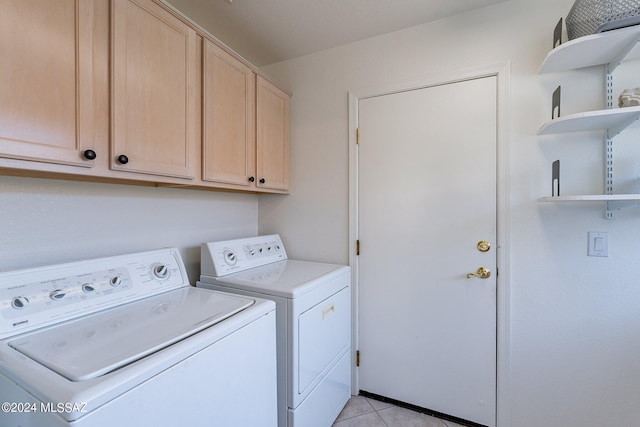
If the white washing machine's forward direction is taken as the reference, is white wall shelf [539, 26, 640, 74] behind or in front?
in front

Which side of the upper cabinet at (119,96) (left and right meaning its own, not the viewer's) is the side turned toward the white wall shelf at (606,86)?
front

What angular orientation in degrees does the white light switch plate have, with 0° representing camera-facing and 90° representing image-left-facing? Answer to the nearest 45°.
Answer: approximately 0°

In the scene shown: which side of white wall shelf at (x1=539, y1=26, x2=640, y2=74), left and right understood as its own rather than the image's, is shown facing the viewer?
front

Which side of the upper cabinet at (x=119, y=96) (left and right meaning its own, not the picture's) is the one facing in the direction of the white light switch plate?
front

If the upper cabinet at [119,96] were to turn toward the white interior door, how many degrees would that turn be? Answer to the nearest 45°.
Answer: approximately 45° to its left

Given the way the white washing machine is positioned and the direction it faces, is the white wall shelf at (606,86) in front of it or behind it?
in front

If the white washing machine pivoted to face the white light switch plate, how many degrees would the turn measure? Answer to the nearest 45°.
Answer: approximately 45° to its left

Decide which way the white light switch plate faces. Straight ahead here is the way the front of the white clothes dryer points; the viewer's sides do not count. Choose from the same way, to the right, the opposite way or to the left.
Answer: to the right
